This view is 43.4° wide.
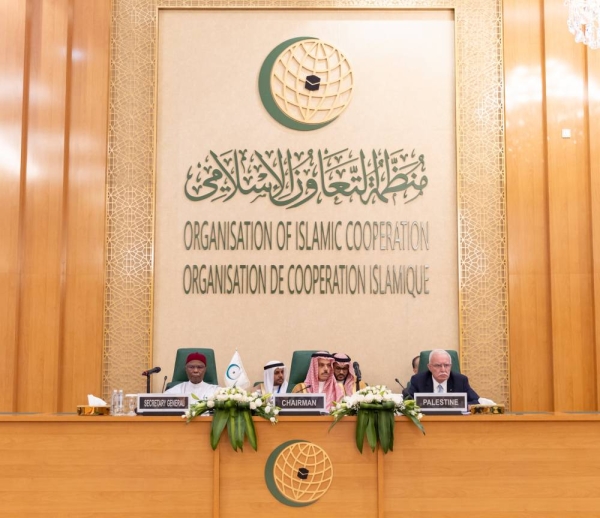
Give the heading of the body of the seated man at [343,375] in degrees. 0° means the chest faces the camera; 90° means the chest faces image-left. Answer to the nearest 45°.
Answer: approximately 45°

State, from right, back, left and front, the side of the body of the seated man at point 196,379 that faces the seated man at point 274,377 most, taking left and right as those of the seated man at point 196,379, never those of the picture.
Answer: left

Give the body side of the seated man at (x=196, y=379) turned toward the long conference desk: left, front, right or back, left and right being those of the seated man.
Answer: front

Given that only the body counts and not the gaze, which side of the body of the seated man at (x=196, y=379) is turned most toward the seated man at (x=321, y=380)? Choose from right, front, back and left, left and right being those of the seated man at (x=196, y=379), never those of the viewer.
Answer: left

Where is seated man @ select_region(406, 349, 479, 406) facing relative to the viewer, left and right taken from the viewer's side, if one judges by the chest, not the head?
facing the viewer

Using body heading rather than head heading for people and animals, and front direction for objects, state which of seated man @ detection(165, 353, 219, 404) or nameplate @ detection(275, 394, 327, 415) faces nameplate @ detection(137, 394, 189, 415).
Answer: the seated man

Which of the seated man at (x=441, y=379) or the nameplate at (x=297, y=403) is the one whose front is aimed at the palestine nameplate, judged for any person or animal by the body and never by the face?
the seated man

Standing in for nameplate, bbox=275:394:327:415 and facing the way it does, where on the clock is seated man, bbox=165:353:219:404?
The seated man is roughly at 5 o'clock from the nameplate.

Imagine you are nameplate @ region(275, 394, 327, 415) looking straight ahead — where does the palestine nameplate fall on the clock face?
The palestine nameplate is roughly at 9 o'clock from the nameplate.

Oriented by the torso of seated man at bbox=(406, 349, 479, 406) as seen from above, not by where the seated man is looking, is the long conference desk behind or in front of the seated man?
in front

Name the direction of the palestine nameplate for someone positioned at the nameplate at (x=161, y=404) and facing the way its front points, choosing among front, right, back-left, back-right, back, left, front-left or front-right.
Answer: left

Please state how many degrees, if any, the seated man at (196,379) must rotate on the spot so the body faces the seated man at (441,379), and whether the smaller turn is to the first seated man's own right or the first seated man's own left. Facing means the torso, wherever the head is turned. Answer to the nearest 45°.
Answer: approximately 90° to the first seated man's own left

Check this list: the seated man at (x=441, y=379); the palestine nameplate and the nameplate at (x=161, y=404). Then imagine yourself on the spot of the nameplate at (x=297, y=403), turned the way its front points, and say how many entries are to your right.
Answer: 1

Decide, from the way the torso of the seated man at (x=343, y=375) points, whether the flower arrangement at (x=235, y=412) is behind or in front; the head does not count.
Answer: in front

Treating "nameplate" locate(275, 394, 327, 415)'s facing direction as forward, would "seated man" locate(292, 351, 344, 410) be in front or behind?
behind

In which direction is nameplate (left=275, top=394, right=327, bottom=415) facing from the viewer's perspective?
toward the camera
